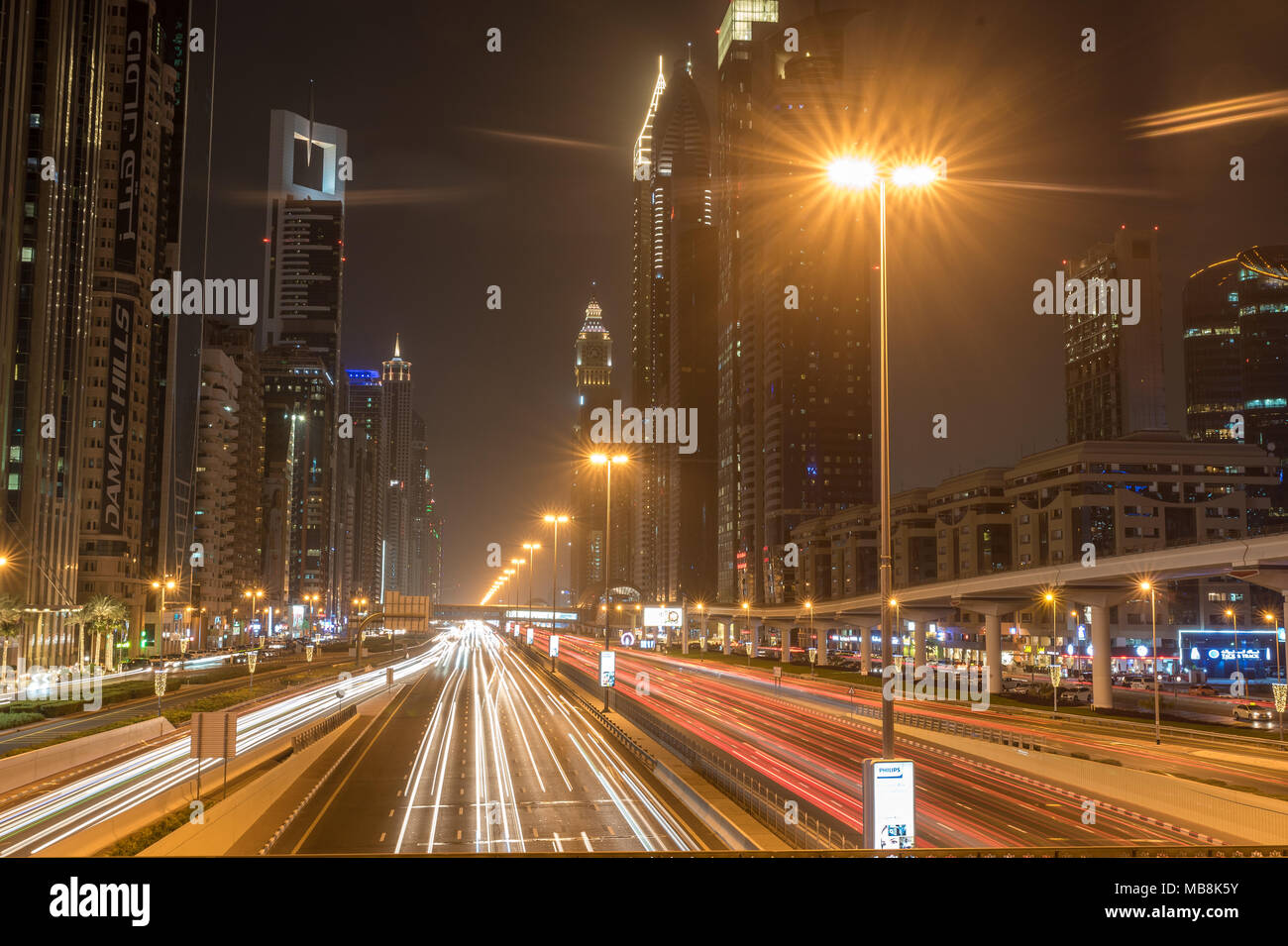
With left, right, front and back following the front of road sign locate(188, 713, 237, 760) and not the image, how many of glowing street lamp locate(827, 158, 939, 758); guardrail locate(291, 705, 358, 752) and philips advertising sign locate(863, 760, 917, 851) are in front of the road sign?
1

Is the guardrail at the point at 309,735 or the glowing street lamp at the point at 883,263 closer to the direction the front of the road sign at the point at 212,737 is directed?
the guardrail

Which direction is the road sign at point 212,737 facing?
away from the camera

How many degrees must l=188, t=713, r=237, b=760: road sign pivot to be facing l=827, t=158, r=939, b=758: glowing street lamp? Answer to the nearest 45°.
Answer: approximately 135° to its right

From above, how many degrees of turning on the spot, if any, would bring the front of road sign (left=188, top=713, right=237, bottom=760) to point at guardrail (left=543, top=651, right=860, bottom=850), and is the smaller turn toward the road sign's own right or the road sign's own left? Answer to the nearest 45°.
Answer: approximately 90° to the road sign's own right

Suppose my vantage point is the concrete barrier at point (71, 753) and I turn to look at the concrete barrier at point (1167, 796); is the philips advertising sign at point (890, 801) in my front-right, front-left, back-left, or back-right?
front-right
